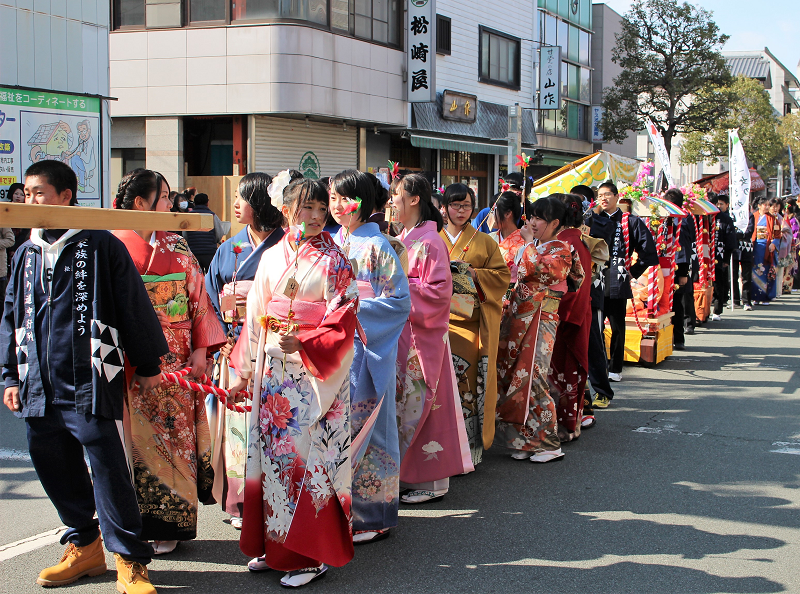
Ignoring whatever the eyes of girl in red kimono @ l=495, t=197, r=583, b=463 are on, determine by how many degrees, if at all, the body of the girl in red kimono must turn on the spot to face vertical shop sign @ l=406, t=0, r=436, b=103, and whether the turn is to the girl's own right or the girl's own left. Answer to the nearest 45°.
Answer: approximately 135° to the girl's own right

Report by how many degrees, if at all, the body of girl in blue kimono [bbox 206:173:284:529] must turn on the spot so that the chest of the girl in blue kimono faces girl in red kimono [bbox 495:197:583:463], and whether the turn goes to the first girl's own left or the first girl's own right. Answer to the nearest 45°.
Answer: approximately 180°

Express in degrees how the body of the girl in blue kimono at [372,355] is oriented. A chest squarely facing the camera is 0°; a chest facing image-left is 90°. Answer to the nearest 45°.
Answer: approximately 45°

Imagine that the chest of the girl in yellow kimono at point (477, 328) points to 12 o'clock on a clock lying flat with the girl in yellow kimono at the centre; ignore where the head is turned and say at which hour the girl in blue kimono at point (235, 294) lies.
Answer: The girl in blue kimono is roughly at 12 o'clock from the girl in yellow kimono.

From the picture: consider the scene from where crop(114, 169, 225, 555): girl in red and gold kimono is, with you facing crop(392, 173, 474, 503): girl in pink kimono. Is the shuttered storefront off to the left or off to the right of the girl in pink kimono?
left

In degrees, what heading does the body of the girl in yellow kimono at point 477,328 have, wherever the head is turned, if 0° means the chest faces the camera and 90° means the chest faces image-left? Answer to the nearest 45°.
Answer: approximately 45°

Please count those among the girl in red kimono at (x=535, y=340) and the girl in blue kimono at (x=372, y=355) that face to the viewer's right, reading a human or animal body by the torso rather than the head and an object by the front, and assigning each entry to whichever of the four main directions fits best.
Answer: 0

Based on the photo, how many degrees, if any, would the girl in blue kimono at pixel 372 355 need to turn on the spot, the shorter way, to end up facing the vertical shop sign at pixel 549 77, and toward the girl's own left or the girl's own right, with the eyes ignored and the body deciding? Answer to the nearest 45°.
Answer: approximately 135° to the girl's own right

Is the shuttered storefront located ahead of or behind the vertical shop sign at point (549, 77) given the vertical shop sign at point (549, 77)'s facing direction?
ahead

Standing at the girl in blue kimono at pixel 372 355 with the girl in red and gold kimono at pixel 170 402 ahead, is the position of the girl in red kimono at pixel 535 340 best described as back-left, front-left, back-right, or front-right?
back-right

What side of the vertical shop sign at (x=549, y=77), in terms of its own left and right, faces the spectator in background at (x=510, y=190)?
front

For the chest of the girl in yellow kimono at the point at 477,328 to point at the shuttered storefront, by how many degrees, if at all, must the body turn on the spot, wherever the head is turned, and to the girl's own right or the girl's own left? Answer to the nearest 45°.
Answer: approximately 135° to the girl's own right

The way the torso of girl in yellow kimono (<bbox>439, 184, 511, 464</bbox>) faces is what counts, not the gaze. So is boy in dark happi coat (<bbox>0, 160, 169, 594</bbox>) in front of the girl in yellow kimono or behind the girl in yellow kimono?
in front

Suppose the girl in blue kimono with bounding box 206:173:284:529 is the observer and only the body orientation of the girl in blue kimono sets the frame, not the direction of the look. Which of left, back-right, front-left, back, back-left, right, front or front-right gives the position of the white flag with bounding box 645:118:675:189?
back
